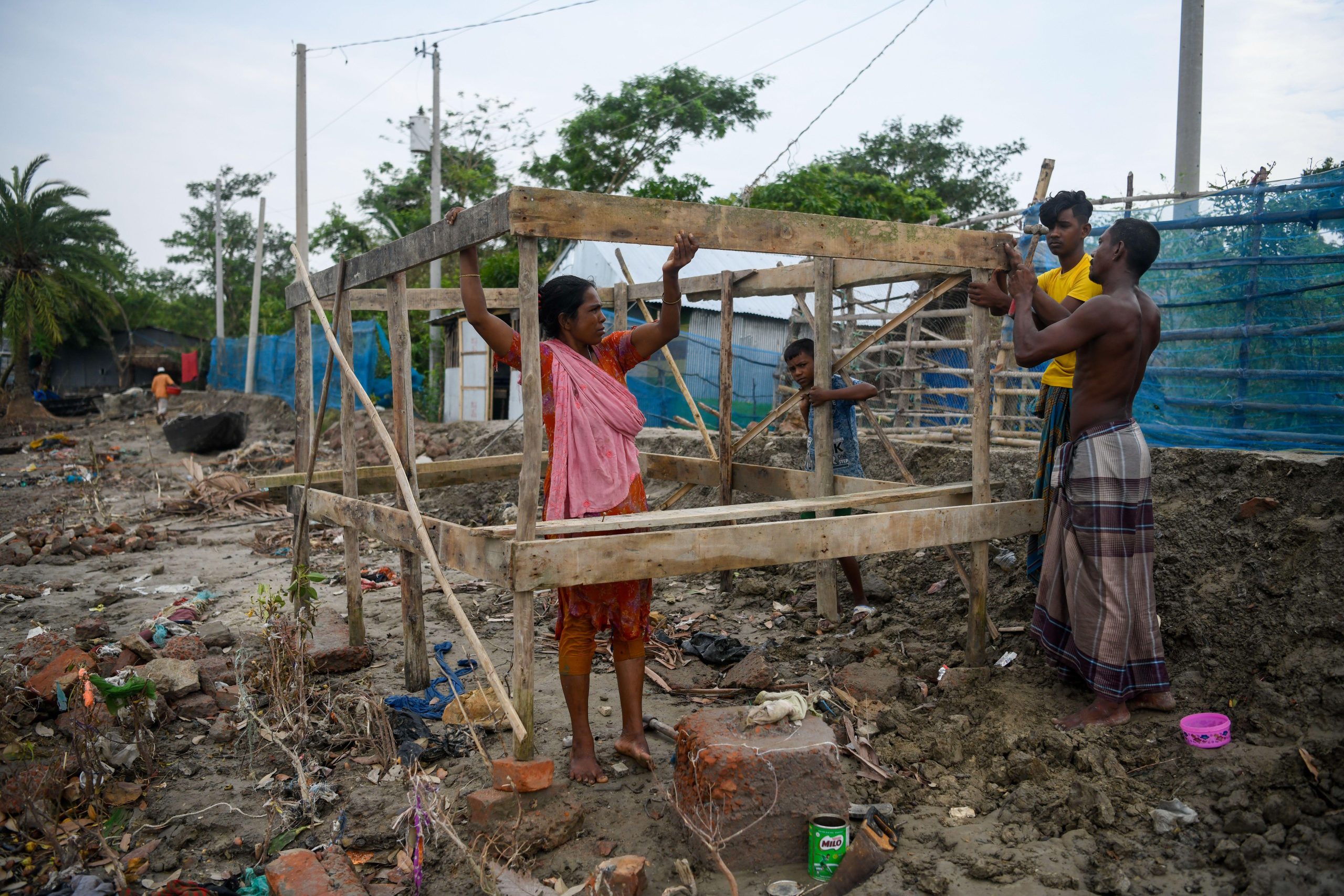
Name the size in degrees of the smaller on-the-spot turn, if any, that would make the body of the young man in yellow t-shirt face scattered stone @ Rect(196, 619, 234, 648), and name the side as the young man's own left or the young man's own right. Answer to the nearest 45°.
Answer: approximately 45° to the young man's own right

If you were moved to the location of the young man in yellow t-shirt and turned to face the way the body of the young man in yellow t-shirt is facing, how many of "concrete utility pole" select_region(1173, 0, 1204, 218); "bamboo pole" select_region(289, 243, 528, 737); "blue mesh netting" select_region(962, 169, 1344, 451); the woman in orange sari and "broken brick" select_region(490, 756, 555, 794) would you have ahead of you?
3

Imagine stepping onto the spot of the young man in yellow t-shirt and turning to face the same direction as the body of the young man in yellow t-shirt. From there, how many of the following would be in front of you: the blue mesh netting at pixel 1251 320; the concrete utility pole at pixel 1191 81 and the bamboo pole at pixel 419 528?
1

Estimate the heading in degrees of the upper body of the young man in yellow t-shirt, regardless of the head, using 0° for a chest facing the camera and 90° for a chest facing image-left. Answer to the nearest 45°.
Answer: approximately 45°

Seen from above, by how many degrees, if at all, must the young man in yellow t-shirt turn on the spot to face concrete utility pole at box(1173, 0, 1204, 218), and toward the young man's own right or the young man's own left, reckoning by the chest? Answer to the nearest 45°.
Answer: approximately 135° to the young man's own right

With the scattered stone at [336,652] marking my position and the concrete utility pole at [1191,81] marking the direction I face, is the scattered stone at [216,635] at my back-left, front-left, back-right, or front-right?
back-left

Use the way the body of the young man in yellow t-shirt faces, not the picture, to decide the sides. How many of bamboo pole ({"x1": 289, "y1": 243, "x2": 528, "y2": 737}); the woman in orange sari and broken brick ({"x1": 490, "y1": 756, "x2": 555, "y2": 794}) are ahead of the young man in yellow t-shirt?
3

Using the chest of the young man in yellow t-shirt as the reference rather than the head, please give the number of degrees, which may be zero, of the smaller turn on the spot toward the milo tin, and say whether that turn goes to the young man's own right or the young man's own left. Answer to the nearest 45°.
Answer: approximately 45° to the young man's own left

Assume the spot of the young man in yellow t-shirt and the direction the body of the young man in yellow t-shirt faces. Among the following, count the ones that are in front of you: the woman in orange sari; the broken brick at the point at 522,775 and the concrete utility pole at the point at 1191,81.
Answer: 2

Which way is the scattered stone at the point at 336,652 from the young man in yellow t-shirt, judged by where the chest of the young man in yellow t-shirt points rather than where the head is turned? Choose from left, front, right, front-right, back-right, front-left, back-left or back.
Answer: front-right

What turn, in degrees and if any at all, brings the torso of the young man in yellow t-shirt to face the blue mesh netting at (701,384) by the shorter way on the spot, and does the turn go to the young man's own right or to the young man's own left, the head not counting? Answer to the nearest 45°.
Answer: approximately 90° to the young man's own right

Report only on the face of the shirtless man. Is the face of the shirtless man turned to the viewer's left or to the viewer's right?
to the viewer's left

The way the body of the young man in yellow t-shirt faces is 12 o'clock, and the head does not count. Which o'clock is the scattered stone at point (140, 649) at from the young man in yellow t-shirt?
The scattered stone is roughly at 1 o'clock from the young man in yellow t-shirt.
